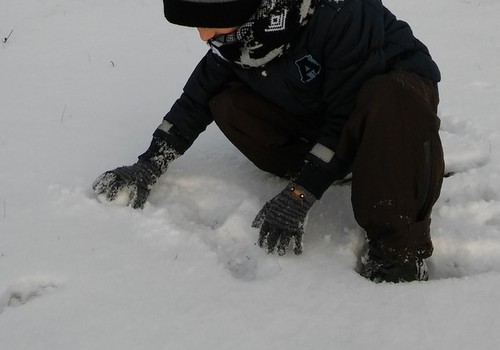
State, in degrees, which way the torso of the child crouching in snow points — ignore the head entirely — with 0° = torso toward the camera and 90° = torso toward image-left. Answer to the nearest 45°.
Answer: approximately 45°
